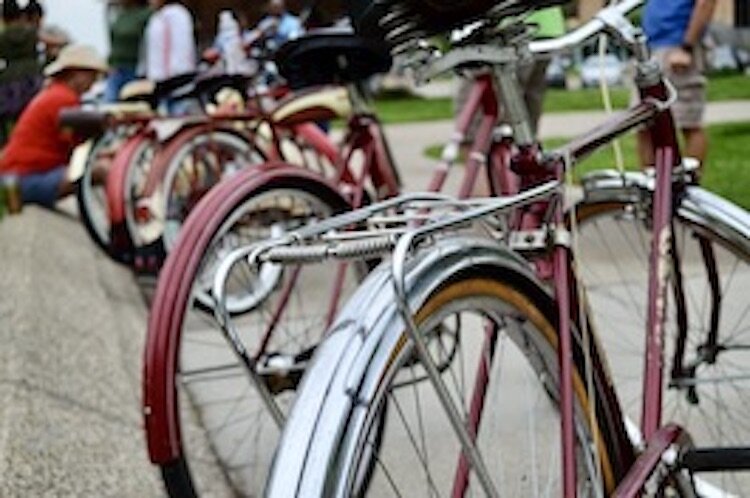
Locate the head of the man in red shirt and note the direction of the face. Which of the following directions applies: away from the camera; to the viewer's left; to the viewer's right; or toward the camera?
to the viewer's right

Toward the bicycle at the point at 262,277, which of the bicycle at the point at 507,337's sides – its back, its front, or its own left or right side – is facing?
left

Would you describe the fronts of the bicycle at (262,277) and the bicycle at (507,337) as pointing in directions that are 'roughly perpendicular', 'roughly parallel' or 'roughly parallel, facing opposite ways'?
roughly parallel

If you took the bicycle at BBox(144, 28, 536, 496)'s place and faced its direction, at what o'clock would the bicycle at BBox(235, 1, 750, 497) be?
the bicycle at BBox(235, 1, 750, 497) is roughly at 4 o'clock from the bicycle at BBox(144, 28, 536, 496).

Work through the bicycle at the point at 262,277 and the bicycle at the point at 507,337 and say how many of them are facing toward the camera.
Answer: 0

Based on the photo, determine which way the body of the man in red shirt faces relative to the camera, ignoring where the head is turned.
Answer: to the viewer's right

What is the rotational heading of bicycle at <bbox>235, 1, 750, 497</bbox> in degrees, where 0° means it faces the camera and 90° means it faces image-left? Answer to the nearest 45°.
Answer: approximately 225°

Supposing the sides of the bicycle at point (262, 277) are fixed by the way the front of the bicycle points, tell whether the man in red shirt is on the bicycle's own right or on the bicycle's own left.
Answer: on the bicycle's own left

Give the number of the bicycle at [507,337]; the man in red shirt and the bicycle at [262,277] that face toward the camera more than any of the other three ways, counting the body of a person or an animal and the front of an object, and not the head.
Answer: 0

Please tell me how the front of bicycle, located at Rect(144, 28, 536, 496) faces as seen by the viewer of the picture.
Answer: facing away from the viewer and to the right of the viewer

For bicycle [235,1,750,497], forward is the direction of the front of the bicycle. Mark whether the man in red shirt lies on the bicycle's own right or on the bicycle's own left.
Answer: on the bicycle's own left

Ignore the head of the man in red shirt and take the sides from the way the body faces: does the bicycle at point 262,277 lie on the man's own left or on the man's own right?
on the man's own right
